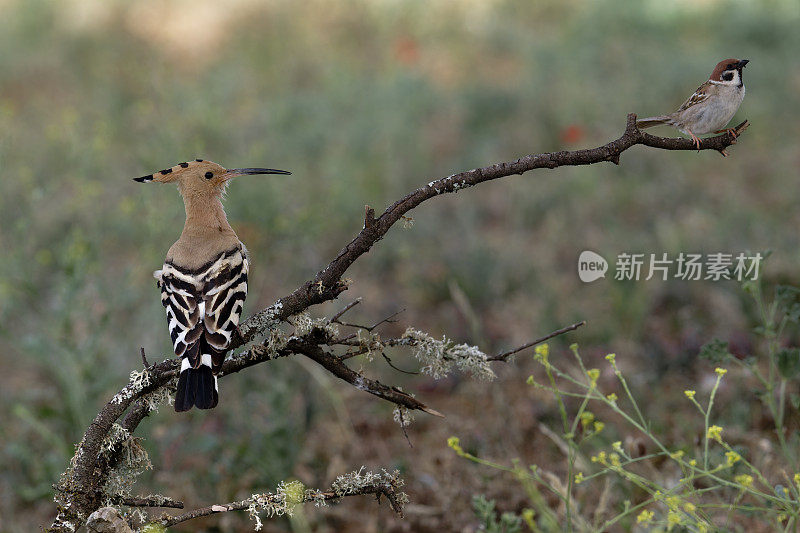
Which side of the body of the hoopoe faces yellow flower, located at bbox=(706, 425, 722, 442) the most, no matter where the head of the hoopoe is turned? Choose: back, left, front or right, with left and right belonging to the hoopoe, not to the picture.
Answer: right

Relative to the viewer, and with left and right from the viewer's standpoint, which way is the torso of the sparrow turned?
facing to the right of the viewer

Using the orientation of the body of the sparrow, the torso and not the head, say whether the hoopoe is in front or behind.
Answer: behind

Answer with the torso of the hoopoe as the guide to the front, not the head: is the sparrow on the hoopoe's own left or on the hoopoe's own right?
on the hoopoe's own right

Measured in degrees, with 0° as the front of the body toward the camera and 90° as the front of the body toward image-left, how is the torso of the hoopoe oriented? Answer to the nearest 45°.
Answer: approximately 180°
